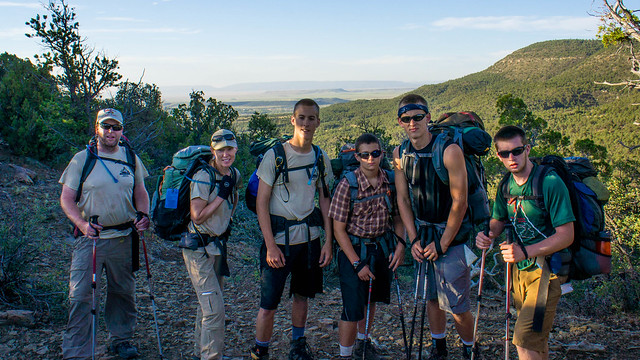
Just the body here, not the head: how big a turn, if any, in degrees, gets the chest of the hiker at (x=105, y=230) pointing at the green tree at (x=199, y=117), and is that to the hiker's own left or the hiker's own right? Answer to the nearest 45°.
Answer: approximately 180°

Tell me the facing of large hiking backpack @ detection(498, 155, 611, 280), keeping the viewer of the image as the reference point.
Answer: facing away from the viewer and to the right of the viewer

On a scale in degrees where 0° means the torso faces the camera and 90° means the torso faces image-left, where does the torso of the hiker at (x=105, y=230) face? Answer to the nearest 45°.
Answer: approximately 0°

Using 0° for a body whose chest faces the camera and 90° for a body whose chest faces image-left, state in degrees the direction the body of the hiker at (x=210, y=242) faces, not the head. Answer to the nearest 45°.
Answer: approximately 315°

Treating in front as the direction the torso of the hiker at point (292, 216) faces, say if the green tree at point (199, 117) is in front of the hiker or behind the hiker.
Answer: behind

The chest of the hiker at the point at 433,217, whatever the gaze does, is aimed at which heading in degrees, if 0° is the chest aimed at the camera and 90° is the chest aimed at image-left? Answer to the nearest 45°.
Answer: approximately 45°

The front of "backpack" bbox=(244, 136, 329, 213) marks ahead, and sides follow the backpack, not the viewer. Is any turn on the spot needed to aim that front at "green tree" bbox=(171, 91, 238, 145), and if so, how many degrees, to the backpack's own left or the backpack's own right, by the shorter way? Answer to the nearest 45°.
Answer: approximately 45° to the backpack's own right

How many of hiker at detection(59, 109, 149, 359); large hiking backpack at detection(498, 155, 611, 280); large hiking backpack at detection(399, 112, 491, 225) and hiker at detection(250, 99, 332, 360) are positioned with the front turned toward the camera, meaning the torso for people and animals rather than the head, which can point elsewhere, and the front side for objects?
2

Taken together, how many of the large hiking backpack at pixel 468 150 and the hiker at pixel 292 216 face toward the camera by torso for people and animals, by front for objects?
1
